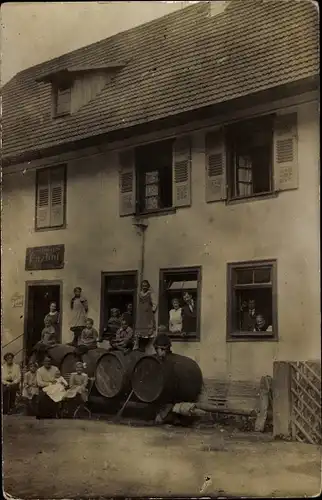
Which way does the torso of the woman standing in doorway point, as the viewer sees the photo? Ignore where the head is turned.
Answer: toward the camera

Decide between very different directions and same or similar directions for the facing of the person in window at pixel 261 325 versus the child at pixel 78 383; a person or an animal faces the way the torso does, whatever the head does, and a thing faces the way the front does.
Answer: same or similar directions

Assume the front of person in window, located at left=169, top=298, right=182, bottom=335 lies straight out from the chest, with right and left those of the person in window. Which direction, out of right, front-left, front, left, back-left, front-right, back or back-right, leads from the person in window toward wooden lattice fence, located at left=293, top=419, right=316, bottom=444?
left

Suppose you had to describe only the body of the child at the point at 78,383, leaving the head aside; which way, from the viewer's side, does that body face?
toward the camera

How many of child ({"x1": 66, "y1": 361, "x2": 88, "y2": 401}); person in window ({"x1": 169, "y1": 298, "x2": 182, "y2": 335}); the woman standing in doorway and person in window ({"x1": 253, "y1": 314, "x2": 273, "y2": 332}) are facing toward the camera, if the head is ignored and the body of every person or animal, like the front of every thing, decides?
4

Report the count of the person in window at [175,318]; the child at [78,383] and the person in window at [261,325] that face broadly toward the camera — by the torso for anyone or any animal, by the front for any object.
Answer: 3

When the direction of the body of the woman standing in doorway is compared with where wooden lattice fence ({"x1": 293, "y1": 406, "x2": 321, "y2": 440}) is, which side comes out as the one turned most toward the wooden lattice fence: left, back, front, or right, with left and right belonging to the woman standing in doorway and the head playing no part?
left

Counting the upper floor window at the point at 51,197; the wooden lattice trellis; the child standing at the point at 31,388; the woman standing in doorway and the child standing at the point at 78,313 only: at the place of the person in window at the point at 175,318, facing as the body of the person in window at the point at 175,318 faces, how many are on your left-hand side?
1
